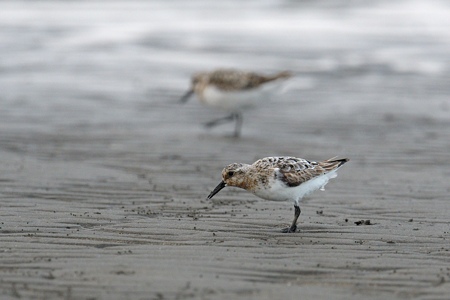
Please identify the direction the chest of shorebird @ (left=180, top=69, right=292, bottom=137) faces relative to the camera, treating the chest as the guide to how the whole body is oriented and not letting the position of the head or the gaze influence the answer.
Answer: to the viewer's left
